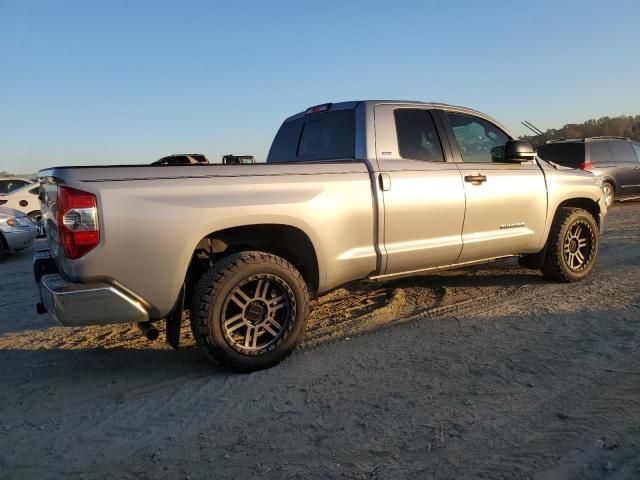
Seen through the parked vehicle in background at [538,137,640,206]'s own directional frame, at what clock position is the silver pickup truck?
The silver pickup truck is roughly at 5 o'clock from the parked vehicle in background.

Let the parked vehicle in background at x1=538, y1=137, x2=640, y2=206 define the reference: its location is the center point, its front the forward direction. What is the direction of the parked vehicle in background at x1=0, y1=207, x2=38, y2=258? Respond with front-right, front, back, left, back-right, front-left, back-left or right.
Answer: back

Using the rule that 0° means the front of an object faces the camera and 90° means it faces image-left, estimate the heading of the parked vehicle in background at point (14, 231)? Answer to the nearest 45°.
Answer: approximately 315°

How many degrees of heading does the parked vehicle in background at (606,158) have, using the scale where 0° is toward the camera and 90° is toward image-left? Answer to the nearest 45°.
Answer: approximately 225°

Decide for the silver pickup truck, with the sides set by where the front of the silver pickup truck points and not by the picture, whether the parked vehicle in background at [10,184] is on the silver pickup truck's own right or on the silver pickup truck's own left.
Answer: on the silver pickup truck's own left

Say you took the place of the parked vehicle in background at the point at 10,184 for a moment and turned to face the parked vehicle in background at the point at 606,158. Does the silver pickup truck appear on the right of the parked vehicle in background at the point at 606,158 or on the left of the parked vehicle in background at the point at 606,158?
right

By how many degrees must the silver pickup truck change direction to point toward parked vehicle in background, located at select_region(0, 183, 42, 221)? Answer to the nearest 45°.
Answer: approximately 90° to its left

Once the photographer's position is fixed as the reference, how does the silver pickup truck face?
facing away from the viewer and to the right of the viewer

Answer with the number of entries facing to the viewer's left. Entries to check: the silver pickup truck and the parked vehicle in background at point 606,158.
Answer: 0

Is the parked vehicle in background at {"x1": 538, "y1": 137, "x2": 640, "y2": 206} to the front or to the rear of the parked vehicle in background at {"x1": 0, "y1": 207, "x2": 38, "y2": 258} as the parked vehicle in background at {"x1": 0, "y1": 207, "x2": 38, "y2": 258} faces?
to the front

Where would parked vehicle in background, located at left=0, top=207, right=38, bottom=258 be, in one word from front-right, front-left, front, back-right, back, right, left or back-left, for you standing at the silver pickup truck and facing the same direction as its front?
left

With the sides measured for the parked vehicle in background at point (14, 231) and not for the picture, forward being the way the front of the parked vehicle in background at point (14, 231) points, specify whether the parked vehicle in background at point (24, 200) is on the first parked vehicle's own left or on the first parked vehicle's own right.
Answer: on the first parked vehicle's own left

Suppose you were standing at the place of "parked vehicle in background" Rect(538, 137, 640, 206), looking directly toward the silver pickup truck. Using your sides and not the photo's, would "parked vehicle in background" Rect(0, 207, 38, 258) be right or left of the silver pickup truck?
right
